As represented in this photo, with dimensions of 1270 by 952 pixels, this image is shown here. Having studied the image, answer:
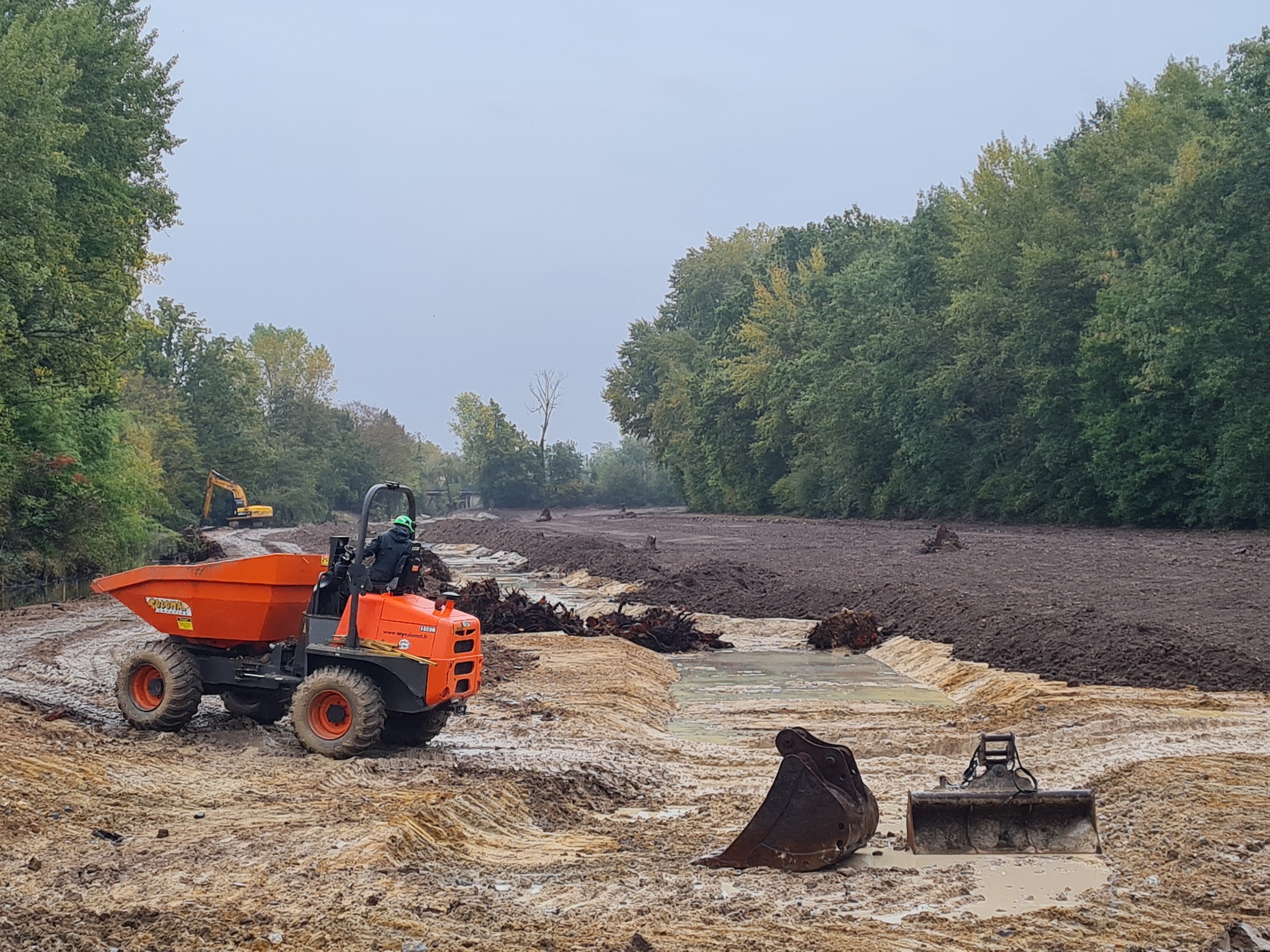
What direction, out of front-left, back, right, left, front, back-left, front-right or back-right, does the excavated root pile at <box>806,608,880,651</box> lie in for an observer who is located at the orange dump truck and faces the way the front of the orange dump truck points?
right

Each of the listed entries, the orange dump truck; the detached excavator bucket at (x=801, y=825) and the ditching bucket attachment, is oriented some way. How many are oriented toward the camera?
1

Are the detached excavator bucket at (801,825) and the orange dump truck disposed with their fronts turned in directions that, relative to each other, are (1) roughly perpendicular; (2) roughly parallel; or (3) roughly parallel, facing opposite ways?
roughly parallel

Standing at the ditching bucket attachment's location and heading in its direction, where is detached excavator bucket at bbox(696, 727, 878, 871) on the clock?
The detached excavator bucket is roughly at 2 o'clock from the ditching bucket attachment.

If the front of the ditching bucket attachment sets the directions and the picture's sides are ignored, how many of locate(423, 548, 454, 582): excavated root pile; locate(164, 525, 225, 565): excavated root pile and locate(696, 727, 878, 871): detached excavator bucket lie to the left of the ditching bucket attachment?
0

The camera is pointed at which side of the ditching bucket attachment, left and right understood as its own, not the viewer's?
front

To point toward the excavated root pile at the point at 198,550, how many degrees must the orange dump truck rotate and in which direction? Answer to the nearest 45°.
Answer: approximately 45° to its right

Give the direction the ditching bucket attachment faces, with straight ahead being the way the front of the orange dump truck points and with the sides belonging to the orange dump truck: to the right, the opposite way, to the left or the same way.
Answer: to the left

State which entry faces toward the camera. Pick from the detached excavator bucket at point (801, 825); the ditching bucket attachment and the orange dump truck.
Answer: the ditching bucket attachment

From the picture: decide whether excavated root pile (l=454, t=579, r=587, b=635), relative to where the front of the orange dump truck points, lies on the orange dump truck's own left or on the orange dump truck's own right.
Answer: on the orange dump truck's own right

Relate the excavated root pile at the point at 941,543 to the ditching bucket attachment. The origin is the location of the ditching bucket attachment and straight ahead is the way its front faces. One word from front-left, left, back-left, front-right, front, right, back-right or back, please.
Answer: back

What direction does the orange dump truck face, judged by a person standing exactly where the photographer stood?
facing away from the viewer and to the left of the viewer

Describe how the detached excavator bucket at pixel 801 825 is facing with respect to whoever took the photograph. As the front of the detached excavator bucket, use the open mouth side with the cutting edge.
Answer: facing to the left of the viewer

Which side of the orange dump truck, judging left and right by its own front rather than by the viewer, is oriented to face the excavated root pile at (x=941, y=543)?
right

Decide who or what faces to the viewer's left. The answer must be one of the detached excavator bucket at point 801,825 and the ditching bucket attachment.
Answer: the detached excavator bucket

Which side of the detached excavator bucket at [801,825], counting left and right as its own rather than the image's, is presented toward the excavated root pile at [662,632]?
right

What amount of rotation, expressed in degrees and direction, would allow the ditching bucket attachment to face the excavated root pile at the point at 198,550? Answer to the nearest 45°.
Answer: approximately 135° to its right

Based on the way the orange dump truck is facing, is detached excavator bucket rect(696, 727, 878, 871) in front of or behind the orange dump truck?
behind

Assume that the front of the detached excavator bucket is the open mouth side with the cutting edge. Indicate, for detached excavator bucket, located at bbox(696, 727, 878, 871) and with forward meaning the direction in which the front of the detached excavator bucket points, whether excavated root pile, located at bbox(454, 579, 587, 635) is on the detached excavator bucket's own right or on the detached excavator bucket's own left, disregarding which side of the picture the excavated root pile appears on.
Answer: on the detached excavator bucket's own right

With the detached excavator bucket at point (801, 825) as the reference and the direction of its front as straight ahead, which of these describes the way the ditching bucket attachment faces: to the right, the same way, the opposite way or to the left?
to the left
